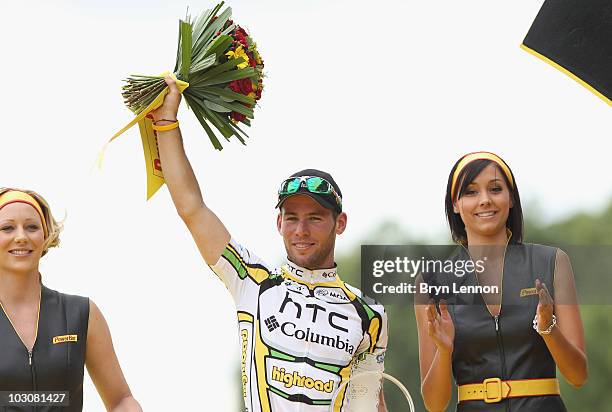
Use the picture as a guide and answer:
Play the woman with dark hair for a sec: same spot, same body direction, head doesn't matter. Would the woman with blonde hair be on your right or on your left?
on your right

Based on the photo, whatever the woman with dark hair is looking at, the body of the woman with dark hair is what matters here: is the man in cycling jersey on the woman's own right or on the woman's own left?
on the woman's own right

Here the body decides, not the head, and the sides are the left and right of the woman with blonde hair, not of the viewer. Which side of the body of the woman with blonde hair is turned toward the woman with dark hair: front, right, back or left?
left

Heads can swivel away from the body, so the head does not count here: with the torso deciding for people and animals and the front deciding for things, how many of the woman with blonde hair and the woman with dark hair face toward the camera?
2

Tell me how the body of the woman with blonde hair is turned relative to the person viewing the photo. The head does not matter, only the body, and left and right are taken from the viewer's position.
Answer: facing the viewer

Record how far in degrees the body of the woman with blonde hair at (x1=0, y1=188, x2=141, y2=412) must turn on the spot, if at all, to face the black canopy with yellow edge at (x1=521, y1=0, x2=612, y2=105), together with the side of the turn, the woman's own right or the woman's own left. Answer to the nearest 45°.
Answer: approximately 45° to the woman's own left

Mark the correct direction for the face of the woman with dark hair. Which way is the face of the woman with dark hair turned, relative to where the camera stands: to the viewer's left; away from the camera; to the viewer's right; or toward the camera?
toward the camera

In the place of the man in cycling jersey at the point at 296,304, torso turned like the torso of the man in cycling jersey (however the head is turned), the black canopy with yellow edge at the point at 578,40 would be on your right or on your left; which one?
on your left

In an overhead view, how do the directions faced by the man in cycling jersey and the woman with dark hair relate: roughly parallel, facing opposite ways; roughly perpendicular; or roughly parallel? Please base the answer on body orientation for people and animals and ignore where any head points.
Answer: roughly parallel

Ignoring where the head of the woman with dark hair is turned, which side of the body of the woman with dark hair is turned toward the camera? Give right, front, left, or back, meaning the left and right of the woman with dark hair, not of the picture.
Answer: front

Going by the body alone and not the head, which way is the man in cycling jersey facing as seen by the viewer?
toward the camera

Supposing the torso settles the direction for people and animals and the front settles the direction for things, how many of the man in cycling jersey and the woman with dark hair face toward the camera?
2
